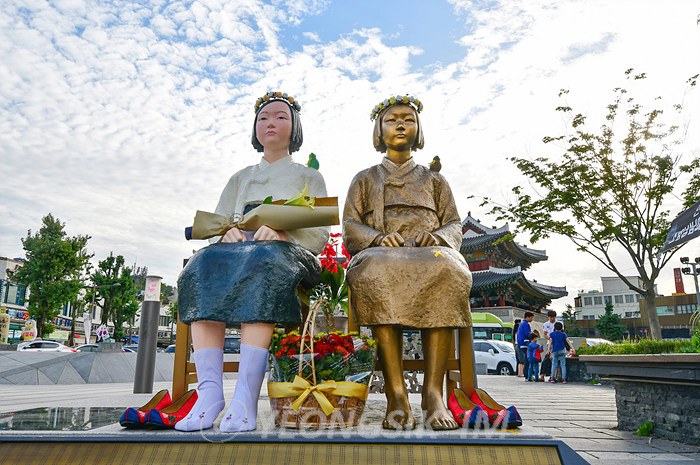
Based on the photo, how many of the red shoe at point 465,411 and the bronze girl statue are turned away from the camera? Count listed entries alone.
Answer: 0

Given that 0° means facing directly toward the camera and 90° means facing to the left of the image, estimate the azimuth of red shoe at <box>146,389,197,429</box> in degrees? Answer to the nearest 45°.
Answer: approximately 45°

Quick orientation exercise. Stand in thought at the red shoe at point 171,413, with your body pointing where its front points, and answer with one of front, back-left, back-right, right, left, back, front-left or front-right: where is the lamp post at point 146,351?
back-right

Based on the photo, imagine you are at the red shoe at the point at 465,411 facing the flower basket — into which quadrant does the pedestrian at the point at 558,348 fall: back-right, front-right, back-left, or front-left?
back-right

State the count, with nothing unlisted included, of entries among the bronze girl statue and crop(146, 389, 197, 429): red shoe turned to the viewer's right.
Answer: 0

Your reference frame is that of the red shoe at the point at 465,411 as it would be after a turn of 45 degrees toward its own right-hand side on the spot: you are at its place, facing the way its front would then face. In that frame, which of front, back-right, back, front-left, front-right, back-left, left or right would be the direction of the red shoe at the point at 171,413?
right

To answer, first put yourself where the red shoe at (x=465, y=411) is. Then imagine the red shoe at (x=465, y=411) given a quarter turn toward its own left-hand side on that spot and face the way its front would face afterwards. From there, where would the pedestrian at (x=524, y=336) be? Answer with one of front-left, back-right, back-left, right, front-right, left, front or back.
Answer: front-left

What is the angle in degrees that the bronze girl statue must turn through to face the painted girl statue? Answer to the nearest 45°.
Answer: approximately 90° to its right

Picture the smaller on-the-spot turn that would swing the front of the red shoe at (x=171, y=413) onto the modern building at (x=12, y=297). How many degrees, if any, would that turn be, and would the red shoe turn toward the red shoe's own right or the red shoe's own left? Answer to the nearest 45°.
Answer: approximately 135° to the red shoe's own right

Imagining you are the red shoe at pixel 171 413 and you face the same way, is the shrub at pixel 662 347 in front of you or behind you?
behind

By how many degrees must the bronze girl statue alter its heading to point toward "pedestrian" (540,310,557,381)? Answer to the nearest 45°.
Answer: approximately 180°

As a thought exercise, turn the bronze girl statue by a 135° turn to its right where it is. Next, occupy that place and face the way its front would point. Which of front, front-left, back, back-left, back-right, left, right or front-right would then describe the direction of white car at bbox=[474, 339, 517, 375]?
front-right

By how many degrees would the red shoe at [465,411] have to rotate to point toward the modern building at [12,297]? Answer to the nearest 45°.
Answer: approximately 180°
